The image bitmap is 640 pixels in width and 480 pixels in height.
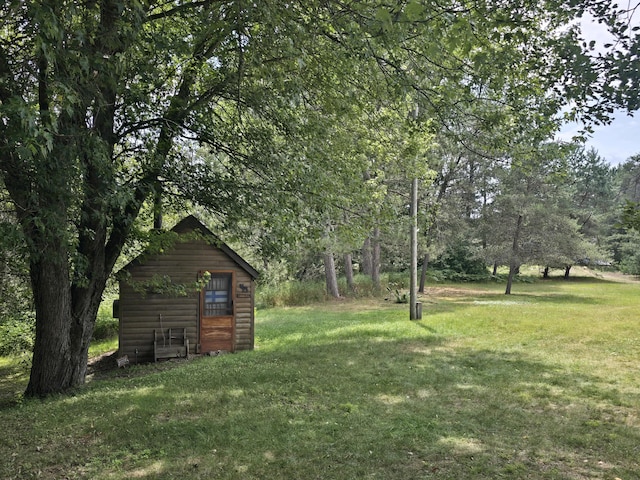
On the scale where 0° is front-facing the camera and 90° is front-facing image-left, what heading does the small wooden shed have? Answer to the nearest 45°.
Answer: approximately 0°
